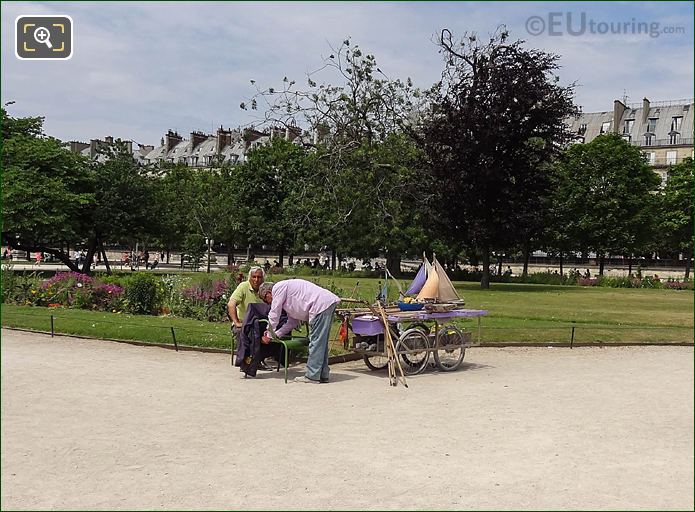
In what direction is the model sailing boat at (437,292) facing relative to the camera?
to the viewer's left

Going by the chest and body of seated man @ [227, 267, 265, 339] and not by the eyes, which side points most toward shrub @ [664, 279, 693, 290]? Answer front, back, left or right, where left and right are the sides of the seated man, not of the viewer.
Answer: left

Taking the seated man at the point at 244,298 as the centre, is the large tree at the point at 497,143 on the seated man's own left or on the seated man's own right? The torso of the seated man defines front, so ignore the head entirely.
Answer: on the seated man's own left

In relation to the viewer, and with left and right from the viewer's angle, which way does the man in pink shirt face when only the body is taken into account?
facing to the left of the viewer

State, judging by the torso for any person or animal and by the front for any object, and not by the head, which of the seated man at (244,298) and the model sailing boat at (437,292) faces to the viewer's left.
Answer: the model sailing boat

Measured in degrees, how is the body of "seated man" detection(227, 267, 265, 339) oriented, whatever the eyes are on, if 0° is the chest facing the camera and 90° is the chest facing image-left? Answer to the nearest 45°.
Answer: approximately 315°

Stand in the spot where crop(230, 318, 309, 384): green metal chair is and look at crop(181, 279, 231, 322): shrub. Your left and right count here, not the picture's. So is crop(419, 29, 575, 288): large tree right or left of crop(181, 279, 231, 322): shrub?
right
